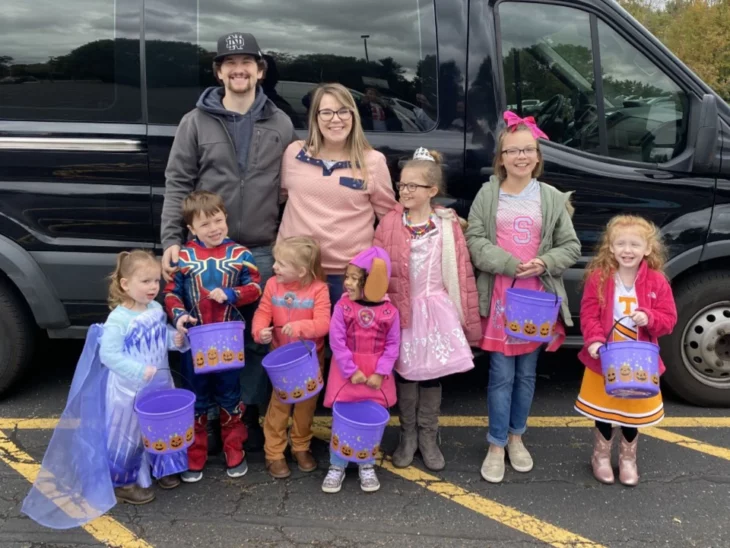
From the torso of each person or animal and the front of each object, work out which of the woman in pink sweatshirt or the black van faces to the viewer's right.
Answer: the black van

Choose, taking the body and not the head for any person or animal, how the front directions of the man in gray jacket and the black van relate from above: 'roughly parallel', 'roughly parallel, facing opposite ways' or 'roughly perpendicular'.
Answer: roughly perpendicular

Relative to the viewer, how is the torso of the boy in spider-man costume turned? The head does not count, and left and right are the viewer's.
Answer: facing the viewer

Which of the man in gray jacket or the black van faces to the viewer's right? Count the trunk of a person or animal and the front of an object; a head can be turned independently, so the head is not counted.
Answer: the black van

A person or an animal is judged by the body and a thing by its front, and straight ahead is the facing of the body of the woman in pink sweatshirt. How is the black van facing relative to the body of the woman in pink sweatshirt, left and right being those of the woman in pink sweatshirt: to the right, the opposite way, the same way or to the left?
to the left

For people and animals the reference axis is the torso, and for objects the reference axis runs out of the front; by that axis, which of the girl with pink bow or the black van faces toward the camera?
the girl with pink bow

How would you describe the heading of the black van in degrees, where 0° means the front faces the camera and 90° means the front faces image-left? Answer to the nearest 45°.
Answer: approximately 270°

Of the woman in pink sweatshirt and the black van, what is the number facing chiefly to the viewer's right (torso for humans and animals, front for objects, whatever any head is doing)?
1

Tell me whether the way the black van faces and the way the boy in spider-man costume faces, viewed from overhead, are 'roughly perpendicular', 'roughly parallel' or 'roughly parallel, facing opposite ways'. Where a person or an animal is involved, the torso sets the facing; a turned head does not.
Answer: roughly perpendicular
